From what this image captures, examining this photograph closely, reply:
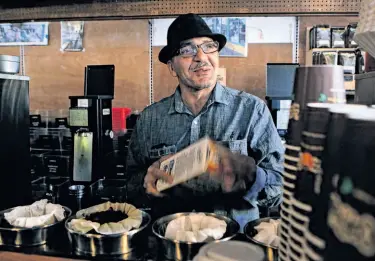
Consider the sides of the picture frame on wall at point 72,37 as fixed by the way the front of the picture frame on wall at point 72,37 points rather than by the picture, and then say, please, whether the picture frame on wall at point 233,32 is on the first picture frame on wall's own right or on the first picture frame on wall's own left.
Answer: on the first picture frame on wall's own left

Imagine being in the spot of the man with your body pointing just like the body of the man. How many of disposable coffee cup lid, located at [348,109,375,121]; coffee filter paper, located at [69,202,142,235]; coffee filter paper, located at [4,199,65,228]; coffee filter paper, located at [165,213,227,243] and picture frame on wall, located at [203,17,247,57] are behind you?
1

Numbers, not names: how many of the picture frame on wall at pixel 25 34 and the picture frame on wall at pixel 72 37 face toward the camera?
2

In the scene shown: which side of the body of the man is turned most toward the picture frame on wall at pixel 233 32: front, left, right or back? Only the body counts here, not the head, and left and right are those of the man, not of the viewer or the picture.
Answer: back

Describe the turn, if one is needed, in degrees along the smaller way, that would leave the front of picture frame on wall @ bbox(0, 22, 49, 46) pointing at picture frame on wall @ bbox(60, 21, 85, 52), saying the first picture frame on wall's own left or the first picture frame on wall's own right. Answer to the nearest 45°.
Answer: approximately 45° to the first picture frame on wall's own left

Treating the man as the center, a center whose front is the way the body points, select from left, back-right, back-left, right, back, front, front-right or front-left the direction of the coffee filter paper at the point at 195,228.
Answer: front

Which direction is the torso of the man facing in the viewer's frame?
toward the camera

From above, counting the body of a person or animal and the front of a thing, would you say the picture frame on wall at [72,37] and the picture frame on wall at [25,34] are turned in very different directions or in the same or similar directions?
same or similar directions

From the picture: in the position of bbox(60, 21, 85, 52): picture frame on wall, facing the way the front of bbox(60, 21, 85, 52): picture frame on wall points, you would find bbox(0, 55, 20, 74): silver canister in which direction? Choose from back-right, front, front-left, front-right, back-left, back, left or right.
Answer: front

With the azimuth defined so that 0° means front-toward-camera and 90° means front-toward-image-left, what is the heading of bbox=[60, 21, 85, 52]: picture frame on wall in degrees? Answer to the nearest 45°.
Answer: approximately 0°

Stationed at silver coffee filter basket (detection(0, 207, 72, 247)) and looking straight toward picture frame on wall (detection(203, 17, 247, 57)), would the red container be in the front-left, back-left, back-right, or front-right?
front-left

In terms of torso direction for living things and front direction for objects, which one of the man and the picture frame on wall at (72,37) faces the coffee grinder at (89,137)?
the picture frame on wall

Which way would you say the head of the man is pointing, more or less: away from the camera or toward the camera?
toward the camera

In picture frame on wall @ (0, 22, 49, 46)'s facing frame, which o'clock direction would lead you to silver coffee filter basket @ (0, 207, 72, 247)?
The silver coffee filter basket is roughly at 12 o'clock from the picture frame on wall.

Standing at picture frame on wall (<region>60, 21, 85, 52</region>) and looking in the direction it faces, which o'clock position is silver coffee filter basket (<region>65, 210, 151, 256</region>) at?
The silver coffee filter basket is roughly at 12 o'clock from the picture frame on wall.

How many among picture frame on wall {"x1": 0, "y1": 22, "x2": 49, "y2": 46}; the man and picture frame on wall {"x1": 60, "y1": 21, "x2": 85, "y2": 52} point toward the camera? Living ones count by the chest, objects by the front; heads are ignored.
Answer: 3

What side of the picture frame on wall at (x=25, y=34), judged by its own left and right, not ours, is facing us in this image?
front

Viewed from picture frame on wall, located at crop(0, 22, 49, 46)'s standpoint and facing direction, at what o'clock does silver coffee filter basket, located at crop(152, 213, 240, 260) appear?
The silver coffee filter basket is roughly at 12 o'clock from the picture frame on wall.
